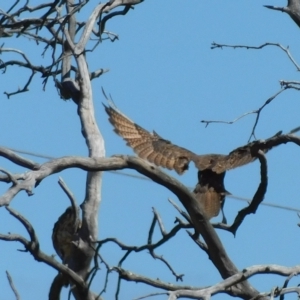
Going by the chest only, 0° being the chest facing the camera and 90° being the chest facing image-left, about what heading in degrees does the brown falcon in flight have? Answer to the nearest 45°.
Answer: approximately 180°

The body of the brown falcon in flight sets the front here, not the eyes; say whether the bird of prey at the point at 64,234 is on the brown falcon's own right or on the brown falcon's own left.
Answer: on the brown falcon's own left
